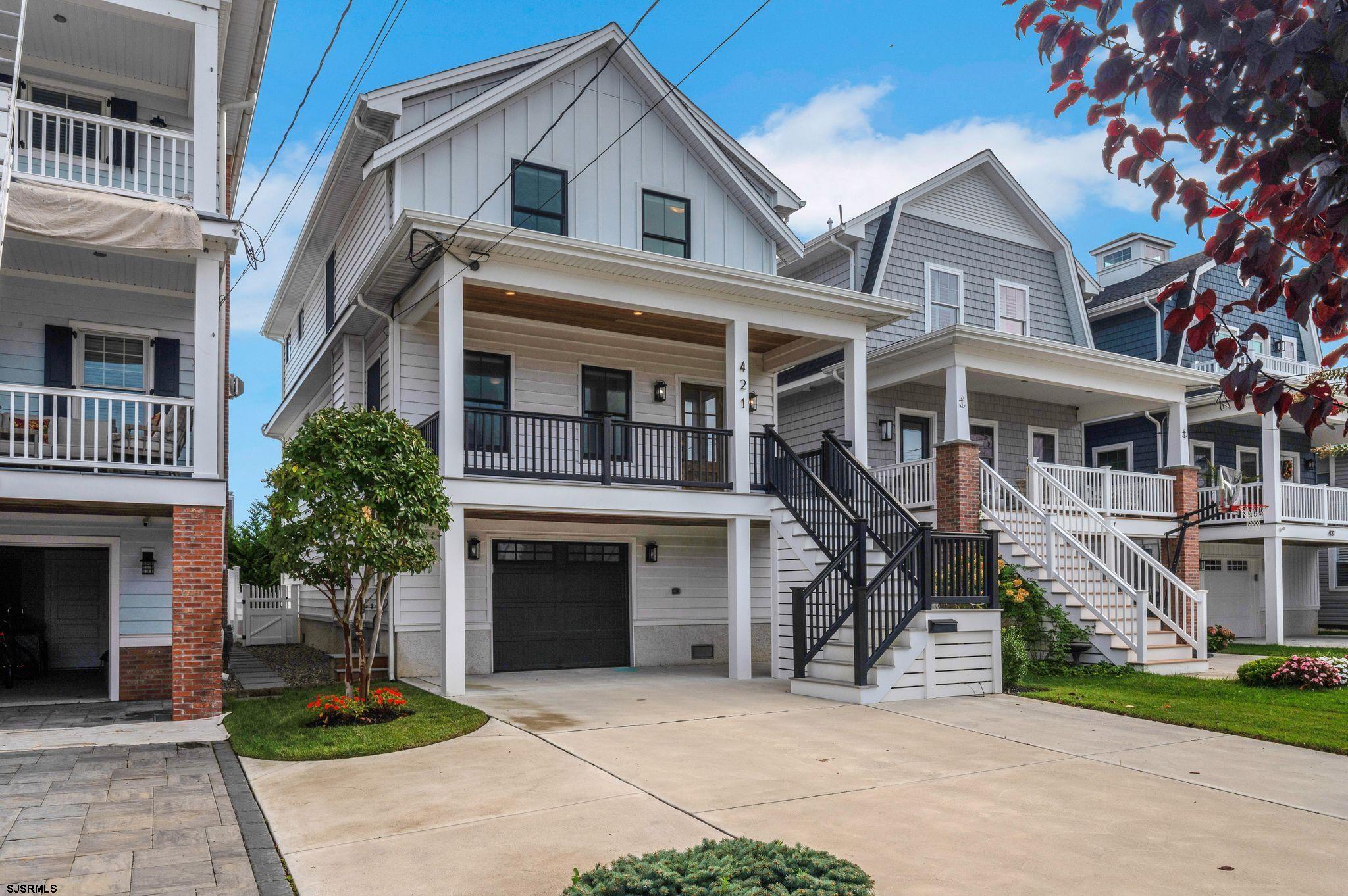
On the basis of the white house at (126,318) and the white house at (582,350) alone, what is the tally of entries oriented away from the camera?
0

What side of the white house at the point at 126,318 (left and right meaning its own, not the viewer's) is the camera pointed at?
front

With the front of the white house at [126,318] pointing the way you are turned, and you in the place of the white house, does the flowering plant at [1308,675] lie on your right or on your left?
on your left

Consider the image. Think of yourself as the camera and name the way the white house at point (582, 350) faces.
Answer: facing the viewer and to the right of the viewer

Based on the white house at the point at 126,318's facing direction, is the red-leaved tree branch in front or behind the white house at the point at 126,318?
in front

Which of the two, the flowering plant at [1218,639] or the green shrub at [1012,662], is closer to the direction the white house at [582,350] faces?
the green shrub
